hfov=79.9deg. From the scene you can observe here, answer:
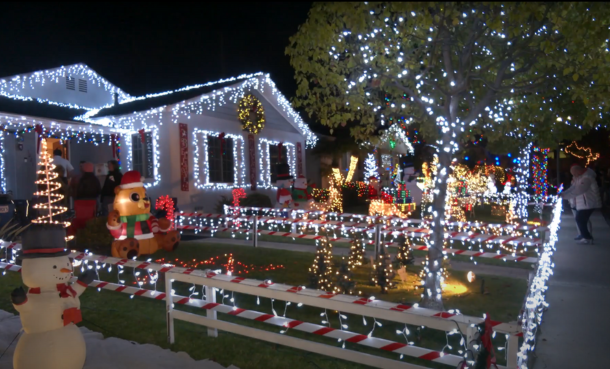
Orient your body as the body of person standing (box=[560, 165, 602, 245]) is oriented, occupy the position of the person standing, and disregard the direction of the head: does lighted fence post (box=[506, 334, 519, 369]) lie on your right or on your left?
on your left

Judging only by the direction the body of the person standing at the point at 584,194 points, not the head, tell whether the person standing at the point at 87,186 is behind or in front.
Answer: in front

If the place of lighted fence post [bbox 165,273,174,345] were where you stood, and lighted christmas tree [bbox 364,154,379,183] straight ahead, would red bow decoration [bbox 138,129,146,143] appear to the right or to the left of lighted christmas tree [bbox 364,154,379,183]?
left

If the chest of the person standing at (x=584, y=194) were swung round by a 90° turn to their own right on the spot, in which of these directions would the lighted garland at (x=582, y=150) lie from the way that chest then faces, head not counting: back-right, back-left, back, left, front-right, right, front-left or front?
front

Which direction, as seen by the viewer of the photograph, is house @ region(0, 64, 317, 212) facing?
facing the viewer and to the right of the viewer

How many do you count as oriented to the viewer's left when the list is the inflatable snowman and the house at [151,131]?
0

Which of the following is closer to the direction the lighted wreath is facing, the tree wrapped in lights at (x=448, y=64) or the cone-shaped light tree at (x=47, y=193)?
the tree wrapped in lights

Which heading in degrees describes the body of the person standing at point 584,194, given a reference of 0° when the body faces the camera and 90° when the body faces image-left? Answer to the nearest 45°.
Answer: approximately 90°

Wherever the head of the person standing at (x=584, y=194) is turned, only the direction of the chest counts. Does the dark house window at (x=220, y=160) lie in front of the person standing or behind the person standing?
in front
